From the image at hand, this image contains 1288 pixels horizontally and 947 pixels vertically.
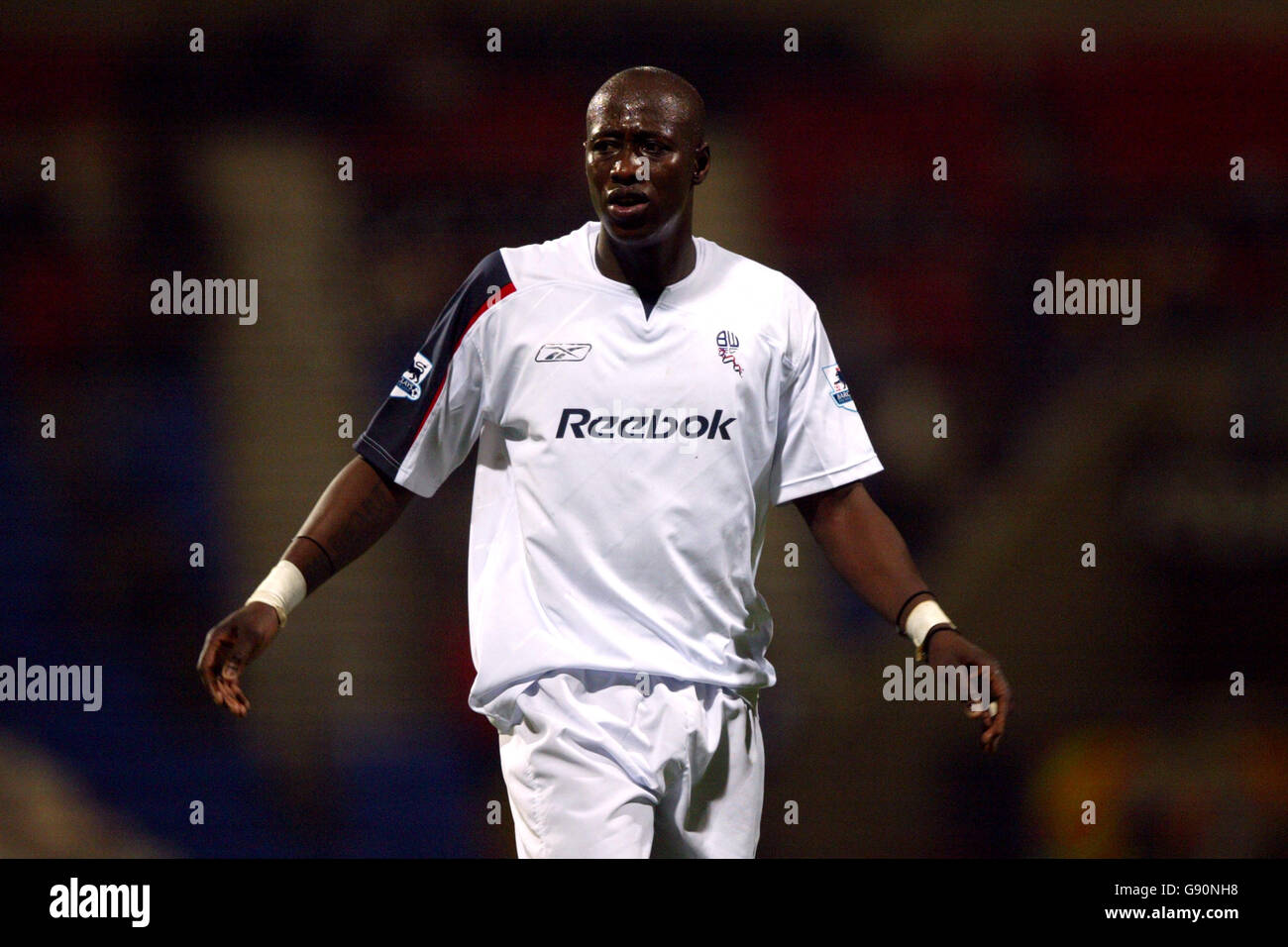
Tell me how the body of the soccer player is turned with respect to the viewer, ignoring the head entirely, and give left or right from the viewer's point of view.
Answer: facing the viewer

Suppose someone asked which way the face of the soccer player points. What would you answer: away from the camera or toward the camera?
toward the camera
